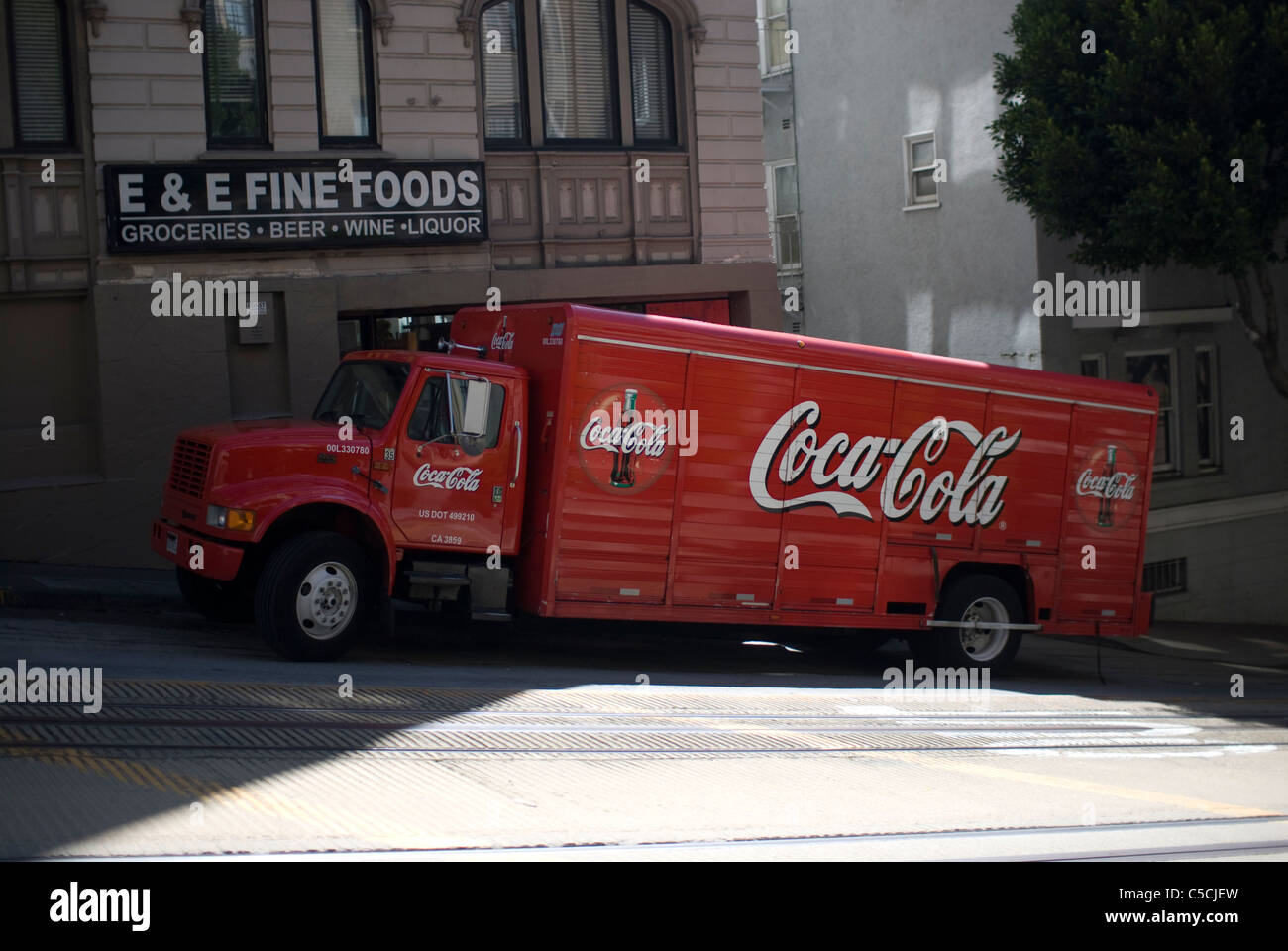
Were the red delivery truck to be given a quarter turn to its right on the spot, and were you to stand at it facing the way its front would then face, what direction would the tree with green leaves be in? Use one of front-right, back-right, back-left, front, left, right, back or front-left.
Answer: right

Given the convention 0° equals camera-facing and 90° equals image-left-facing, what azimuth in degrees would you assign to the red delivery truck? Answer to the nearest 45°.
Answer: approximately 45°
